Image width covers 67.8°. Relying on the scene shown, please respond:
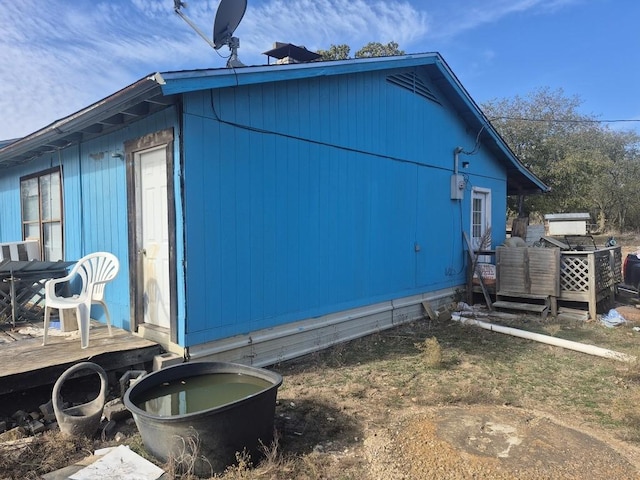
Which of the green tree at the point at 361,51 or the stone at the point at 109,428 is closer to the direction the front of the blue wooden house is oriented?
the stone

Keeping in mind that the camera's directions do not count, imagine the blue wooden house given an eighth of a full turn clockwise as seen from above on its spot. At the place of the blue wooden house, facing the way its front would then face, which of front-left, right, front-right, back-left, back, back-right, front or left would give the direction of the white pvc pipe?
back

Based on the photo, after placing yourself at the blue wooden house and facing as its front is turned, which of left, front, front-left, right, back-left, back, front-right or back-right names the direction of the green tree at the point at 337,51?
back-right

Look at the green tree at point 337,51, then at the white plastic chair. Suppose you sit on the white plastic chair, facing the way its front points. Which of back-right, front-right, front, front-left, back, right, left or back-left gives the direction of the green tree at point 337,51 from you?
back

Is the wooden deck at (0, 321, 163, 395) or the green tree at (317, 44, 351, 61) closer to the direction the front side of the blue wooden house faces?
the wooden deck

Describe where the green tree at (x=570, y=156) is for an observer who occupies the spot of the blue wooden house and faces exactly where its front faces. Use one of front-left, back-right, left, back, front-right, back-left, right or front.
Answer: back

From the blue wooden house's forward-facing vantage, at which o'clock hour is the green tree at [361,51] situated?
The green tree is roughly at 5 o'clock from the blue wooden house.

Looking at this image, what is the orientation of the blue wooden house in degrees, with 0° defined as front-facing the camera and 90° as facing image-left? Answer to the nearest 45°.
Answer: approximately 45°

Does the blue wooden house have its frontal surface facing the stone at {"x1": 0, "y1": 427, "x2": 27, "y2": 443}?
yes

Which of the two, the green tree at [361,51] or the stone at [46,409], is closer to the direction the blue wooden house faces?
the stone
